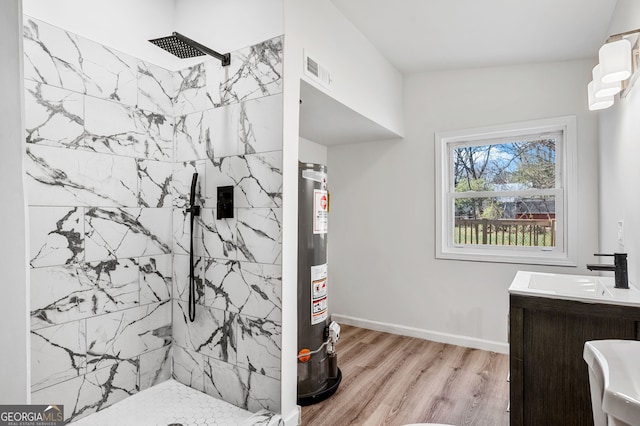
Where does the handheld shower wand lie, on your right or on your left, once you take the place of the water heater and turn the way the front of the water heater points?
on your right

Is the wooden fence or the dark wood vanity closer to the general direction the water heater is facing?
the dark wood vanity

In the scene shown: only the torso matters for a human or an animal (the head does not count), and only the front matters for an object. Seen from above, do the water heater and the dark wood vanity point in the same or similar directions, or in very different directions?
very different directions

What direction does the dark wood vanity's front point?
to the viewer's left

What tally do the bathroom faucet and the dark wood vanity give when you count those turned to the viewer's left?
2

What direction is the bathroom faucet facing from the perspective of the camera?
to the viewer's left

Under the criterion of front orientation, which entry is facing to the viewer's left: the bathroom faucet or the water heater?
the bathroom faucet

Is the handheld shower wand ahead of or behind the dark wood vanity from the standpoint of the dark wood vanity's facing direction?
ahead

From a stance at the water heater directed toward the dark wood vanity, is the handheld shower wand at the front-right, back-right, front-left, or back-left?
back-right

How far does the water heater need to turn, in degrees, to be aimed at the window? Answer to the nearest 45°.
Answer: approximately 90° to its left
